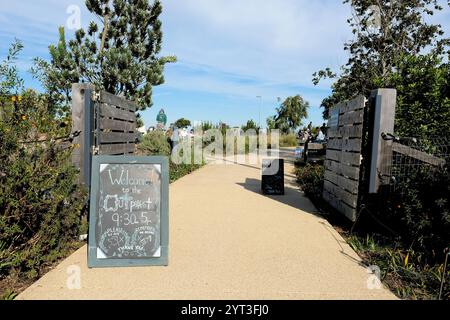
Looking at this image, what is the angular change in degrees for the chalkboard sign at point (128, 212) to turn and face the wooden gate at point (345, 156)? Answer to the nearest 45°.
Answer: approximately 90° to its left

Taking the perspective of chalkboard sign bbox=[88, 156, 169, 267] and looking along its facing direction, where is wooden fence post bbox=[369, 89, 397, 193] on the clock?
The wooden fence post is roughly at 9 o'clock from the chalkboard sign.

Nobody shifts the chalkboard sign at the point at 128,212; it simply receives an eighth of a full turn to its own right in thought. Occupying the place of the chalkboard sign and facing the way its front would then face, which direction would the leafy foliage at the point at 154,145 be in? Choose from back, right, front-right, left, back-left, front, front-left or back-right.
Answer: back-right

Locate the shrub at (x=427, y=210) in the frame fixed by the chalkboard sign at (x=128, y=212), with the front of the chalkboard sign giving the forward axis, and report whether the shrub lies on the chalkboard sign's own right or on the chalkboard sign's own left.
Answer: on the chalkboard sign's own left

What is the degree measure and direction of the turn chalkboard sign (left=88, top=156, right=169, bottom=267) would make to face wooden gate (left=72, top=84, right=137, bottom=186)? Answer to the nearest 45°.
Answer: approximately 135° to its right

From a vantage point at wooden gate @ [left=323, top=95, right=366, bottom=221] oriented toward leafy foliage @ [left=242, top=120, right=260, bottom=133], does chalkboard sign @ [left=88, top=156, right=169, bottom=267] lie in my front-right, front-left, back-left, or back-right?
back-left

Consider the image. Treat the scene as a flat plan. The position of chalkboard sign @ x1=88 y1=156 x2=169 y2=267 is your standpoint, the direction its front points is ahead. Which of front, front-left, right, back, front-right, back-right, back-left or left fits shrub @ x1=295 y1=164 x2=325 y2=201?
back-left

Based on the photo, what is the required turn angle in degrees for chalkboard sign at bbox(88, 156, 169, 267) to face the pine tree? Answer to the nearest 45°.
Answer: approximately 180°

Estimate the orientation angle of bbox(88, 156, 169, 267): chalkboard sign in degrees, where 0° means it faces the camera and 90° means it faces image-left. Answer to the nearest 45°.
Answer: approximately 0°
